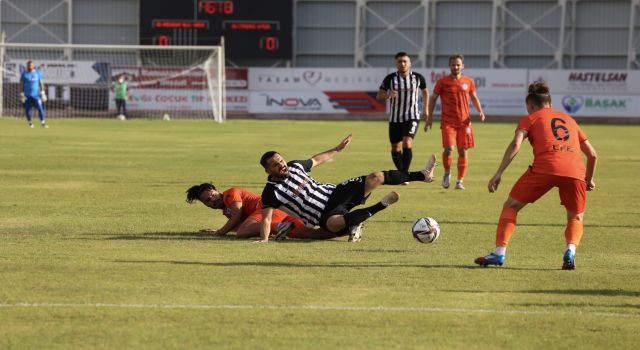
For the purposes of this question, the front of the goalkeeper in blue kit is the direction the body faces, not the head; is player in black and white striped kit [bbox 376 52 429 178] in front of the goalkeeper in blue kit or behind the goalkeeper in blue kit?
in front

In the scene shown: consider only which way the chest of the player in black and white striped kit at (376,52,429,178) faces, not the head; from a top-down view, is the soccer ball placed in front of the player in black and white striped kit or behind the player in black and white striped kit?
in front

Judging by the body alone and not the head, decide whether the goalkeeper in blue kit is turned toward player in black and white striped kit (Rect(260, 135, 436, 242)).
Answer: yes

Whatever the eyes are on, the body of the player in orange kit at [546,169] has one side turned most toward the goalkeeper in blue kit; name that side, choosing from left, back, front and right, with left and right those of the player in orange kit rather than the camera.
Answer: front

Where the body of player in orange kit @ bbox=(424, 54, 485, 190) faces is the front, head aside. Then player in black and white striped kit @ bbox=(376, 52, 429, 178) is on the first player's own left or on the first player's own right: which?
on the first player's own right

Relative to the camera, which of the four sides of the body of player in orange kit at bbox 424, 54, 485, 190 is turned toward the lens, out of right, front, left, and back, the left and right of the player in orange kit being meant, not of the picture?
front

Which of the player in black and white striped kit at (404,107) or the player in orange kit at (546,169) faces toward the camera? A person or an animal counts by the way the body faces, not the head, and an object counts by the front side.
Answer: the player in black and white striped kit

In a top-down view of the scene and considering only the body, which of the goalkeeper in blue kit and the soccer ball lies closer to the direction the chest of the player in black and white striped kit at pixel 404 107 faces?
the soccer ball

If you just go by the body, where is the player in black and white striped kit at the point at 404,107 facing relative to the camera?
toward the camera

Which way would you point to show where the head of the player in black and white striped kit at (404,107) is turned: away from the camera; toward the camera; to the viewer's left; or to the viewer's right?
toward the camera

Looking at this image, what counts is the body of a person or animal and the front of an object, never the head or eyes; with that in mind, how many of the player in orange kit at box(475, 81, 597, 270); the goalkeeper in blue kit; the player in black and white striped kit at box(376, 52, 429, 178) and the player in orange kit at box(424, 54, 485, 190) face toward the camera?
3

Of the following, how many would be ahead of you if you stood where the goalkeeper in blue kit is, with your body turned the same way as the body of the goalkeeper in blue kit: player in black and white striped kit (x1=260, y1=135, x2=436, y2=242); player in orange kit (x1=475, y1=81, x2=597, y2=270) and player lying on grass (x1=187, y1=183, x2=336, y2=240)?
3

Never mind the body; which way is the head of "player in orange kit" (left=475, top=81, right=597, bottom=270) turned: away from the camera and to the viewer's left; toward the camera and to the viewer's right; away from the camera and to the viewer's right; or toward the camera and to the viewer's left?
away from the camera and to the viewer's left
